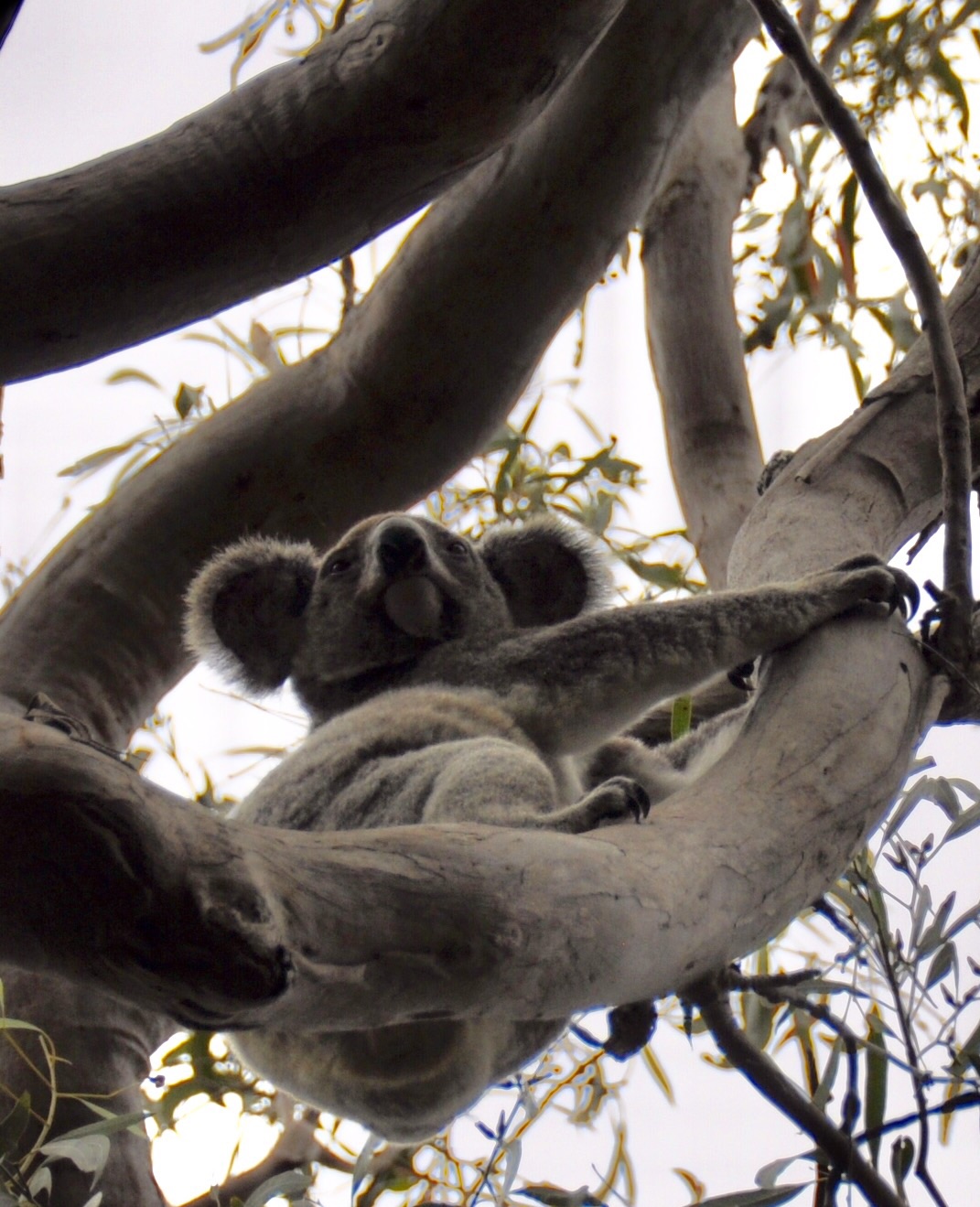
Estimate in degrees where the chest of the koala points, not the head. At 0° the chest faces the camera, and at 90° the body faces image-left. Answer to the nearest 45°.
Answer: approximately 270°
